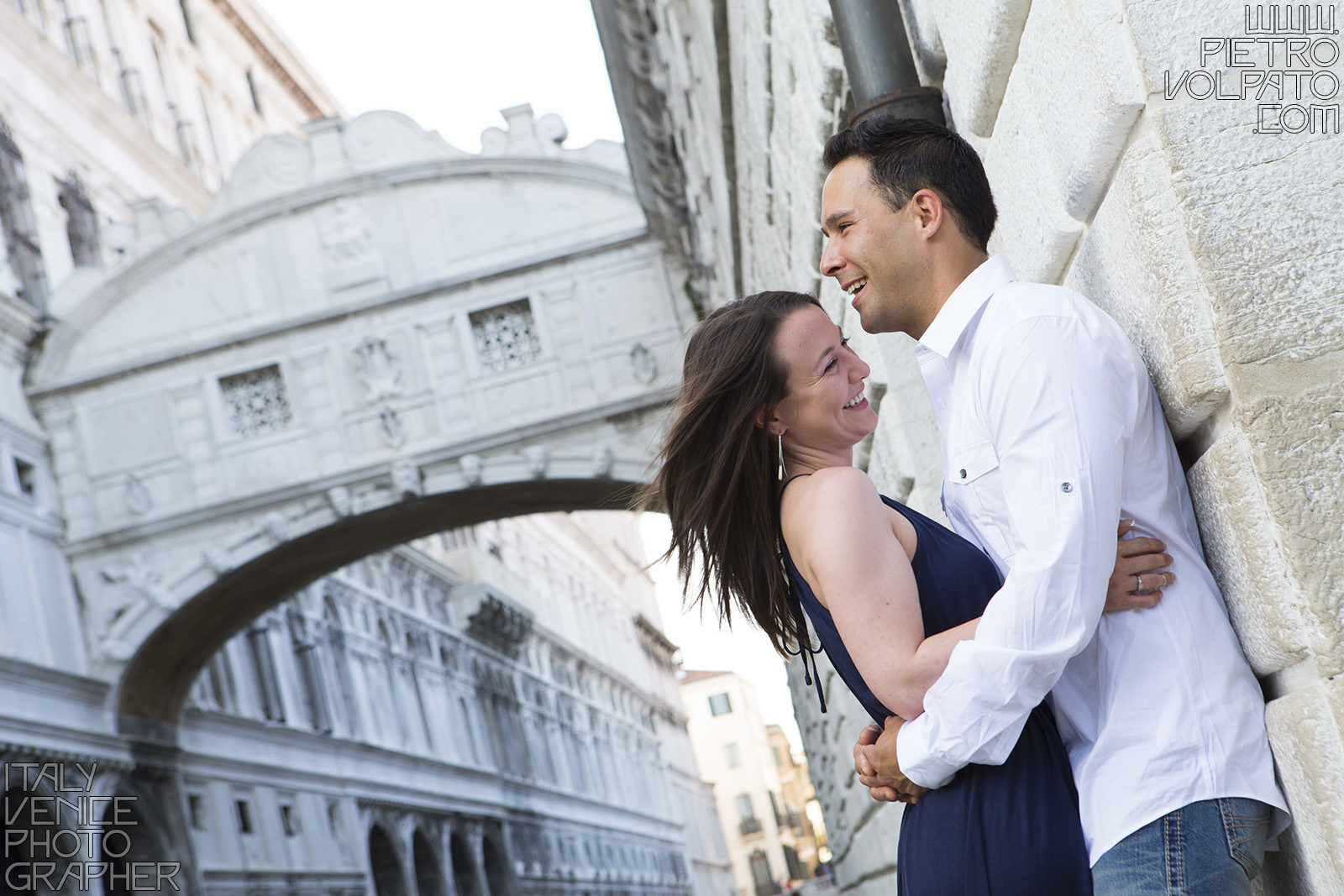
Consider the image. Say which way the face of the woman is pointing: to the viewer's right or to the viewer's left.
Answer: to the viewer's right

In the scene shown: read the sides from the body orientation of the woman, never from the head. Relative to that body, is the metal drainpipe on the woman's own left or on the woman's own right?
on the woman's own left

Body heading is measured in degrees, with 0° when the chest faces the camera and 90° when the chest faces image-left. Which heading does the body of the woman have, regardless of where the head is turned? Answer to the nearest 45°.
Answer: approximately 270°

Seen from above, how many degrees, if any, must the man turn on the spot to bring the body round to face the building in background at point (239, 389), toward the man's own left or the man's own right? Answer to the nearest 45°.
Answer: approximately 45° to the man's own right

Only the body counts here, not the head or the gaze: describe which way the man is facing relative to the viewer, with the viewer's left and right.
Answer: facing to the left of the viewer

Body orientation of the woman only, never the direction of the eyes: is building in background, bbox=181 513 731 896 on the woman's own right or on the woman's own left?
on the woman's own left

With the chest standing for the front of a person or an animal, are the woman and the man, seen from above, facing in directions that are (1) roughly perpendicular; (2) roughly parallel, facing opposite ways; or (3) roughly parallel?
roughly parallel, facing opposite ways

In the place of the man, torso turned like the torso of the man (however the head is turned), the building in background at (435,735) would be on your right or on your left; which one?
on your right
